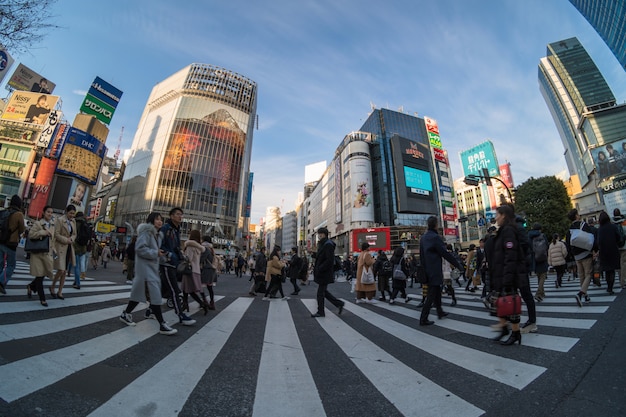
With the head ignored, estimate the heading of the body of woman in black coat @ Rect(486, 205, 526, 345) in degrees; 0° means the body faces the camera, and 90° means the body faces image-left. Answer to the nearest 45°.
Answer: approximately 90°

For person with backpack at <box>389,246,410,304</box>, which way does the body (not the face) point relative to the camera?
away from the camera

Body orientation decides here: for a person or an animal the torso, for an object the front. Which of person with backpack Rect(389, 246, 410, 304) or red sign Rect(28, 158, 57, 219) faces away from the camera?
the person with backpack

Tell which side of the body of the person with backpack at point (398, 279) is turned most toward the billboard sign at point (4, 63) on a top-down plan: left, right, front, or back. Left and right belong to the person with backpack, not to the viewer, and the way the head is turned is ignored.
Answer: left

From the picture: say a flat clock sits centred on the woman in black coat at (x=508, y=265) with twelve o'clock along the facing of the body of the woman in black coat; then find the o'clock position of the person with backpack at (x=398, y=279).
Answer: The person with backpack is roughly at 2 o'clock from the woman in black coat.

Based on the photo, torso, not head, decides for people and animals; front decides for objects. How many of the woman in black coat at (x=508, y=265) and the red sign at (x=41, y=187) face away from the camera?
0

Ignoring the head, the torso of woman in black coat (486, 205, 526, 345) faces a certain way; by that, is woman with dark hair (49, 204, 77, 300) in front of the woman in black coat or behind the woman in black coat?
in front
